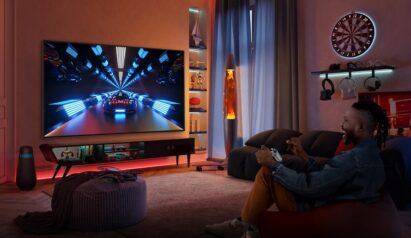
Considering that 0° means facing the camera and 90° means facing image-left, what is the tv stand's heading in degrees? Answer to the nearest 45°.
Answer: approximately 315°

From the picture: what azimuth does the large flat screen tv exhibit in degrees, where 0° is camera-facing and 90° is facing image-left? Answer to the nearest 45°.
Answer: approximately 315°

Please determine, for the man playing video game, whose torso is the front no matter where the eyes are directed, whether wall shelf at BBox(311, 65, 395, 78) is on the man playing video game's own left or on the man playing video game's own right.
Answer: on the man playing video game's own right

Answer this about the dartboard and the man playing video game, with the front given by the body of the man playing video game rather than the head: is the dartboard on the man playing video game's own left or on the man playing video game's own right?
on the man playing video game's own right

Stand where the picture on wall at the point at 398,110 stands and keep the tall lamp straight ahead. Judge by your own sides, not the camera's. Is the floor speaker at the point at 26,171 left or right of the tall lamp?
left

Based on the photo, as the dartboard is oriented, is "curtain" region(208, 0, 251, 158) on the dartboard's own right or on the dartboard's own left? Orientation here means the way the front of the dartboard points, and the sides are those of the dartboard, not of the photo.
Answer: on the dartboard's own right
